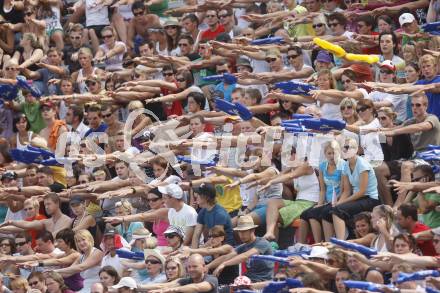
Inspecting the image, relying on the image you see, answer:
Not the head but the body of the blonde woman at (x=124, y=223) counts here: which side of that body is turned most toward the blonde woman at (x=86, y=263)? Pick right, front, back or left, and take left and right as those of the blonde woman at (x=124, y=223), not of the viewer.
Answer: front

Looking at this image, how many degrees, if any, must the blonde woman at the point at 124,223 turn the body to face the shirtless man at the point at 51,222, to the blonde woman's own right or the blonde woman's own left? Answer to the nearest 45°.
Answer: approximately 90° to the blonde woman's own right

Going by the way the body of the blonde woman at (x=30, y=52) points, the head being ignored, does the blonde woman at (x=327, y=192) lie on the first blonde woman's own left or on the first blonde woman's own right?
on the first blonde woman's own left

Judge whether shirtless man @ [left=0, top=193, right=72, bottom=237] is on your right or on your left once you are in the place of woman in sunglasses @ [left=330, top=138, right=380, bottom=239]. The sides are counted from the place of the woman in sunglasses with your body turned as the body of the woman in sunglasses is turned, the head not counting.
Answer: on your right

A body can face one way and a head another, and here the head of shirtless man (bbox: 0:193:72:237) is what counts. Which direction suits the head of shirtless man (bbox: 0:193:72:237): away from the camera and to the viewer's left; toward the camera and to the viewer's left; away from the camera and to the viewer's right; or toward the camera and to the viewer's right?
toward the camera and to the viewer's left

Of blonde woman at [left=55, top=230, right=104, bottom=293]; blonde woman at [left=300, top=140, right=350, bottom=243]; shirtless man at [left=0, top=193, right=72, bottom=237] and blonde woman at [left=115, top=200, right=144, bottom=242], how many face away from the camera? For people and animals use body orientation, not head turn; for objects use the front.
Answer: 0

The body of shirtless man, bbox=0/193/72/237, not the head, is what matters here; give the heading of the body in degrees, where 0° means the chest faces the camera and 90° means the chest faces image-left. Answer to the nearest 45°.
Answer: approximately 45°

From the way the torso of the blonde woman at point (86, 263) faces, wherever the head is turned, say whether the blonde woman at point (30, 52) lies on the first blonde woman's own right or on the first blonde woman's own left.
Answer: on the first blonde woman's own right

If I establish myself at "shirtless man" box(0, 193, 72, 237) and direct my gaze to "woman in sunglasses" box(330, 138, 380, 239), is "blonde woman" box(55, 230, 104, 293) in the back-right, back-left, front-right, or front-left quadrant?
front-right

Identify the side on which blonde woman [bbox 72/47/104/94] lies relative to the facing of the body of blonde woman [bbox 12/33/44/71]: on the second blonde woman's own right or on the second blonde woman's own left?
on the second blonde woman's own left

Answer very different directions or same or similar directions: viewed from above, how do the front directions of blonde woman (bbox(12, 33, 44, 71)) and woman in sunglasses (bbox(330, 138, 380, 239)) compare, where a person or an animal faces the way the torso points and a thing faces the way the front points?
same or similar directions

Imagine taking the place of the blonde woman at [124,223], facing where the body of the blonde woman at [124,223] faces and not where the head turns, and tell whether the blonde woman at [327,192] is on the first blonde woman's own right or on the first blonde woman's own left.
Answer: on the first blonde woman's own left

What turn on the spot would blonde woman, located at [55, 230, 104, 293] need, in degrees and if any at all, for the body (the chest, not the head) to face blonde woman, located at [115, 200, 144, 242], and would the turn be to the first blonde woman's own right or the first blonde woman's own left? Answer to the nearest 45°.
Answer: approximately 180°

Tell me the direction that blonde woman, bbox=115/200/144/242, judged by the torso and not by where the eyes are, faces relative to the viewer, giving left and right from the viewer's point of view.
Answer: facing the viewer and to the left of the viewer

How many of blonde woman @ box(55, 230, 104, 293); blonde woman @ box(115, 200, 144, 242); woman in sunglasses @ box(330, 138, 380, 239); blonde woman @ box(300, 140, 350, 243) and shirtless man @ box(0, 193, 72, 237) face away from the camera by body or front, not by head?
0

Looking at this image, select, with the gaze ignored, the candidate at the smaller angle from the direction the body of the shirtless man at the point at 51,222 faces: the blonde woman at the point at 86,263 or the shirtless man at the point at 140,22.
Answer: the blonde woman
